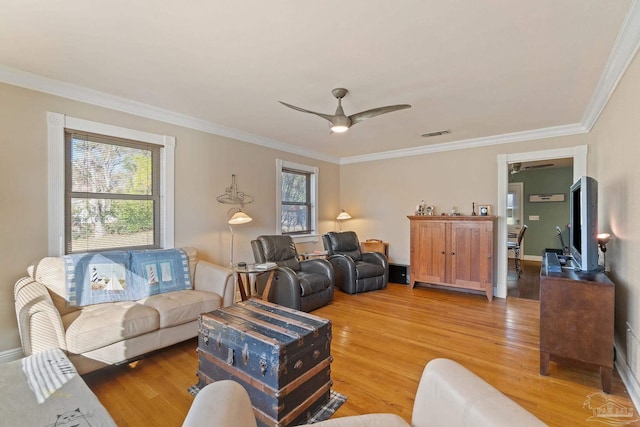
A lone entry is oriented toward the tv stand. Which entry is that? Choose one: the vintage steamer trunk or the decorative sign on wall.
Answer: the decorative sign on wall

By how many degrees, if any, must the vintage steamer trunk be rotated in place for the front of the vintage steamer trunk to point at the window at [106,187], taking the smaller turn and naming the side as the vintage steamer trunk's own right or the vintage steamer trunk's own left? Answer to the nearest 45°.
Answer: approximately 90° to the vintage steamer trunk's own right

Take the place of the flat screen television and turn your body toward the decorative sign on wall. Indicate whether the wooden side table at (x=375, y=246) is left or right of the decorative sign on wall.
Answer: left

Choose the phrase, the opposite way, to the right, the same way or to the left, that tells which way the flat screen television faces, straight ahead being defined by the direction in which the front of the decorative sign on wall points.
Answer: to the right

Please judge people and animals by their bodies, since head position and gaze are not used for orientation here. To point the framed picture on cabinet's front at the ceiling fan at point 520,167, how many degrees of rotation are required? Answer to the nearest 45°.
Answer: approximately 180°

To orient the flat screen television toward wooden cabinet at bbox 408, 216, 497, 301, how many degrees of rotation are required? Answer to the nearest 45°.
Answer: approximately 45° to its right

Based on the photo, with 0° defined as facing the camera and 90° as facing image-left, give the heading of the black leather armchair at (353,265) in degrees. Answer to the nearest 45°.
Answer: approximately 315°
